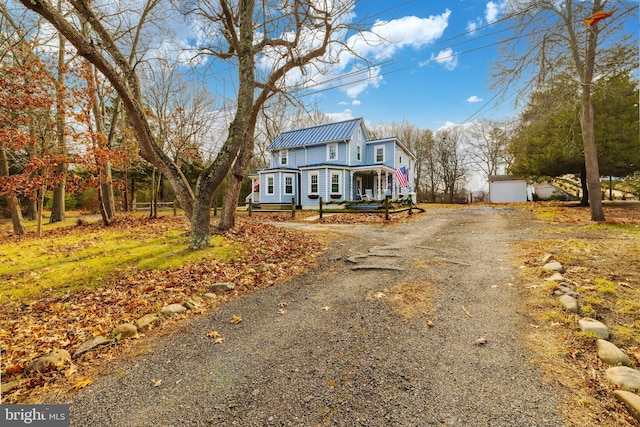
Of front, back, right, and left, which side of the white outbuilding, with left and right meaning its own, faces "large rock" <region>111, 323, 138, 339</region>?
front

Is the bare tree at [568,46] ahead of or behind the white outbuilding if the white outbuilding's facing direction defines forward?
ahead

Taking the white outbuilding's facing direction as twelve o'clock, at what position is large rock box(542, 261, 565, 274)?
The large rock is roughly at 12 o'clock from the white outbuilding.

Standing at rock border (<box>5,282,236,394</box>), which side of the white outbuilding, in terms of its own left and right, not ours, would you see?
front

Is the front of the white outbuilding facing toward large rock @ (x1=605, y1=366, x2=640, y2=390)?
yes

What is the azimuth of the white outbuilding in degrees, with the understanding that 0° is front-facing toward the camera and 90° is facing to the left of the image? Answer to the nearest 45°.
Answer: approximately 0°

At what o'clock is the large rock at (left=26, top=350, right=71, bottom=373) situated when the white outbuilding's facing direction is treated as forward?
The large rock is roughly at 12 o'clock from the white outbuilding.
